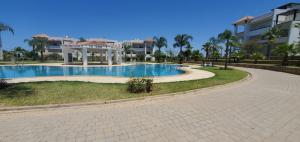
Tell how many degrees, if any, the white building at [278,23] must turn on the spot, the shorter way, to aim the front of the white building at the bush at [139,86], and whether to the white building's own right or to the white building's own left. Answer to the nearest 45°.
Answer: approximately 45° to the white building's own left

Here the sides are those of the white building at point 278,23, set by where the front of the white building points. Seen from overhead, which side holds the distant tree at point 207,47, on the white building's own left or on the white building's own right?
on the white building's own right

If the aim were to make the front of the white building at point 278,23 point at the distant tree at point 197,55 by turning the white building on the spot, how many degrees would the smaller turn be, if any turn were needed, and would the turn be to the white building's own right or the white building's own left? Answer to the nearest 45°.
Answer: approximately 45° to the white building's own right

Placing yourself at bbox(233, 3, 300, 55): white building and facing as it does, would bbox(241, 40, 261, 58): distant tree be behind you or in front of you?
in front

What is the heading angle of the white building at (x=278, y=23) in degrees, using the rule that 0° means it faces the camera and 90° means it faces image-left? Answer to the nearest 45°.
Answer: approximately 45°
